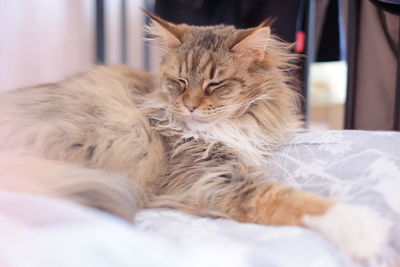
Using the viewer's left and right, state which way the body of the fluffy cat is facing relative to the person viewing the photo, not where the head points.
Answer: facing the viewer and to the right of the viewer

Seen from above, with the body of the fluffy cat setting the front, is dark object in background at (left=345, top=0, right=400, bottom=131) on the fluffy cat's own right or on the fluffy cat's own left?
on the fluffy cat's own left
